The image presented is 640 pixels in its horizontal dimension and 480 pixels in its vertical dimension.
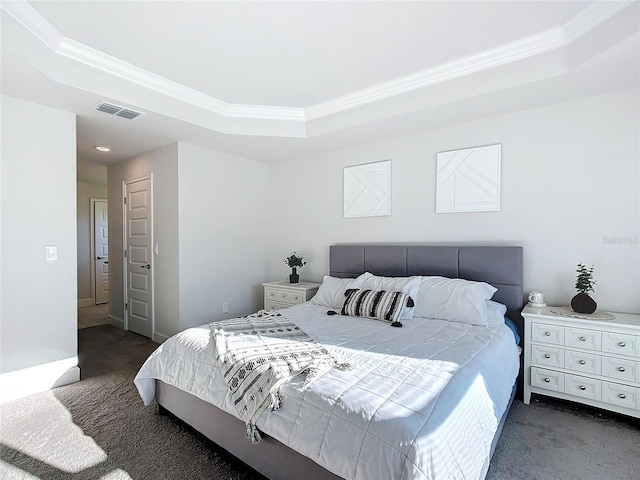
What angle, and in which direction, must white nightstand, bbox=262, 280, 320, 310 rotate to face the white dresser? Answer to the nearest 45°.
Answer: approximately 90° to its left

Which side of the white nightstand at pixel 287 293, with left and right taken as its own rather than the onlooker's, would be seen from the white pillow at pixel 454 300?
left

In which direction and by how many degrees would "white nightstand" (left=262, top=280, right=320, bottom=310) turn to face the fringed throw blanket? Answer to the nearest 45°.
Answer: approximately 45° to its left

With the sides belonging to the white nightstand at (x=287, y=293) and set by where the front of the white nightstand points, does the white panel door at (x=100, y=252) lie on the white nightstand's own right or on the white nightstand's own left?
on the white nightstand's own right

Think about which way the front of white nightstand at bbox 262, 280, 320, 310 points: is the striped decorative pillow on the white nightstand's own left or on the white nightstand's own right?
on the white nightstand's own left

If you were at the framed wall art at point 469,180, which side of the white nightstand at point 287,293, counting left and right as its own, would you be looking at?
left

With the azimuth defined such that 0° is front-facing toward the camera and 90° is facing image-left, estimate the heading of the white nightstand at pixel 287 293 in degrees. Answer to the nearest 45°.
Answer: approximately 45°

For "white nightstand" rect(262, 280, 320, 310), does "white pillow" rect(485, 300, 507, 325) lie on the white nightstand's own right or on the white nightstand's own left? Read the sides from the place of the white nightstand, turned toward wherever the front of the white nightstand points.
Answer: on the white nightstand's own left

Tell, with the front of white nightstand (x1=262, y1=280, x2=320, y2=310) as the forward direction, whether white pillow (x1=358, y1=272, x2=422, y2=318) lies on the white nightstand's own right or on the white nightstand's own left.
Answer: on the white nightstand's own left
